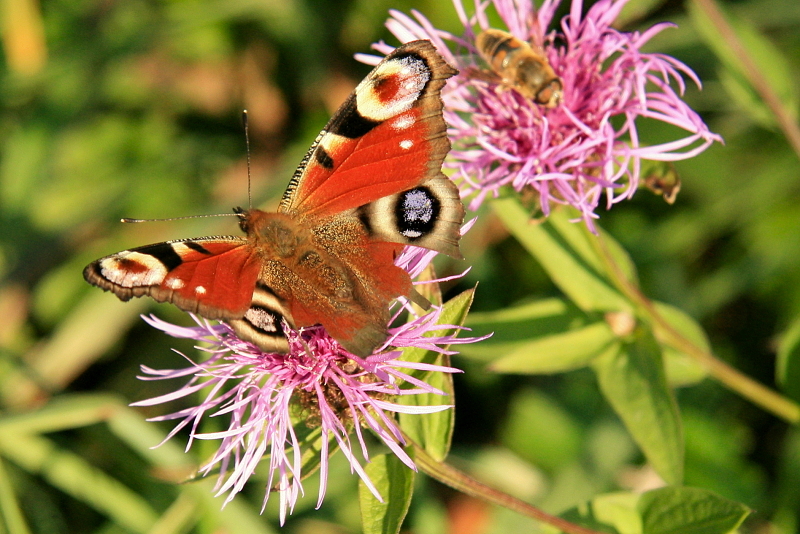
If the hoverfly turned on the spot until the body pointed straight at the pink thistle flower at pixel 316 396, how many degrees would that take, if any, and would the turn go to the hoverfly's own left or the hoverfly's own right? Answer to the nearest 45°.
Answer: approximately 90° to the hoverfly's own right

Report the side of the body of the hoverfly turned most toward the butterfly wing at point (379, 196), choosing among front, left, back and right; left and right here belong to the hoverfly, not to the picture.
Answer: right

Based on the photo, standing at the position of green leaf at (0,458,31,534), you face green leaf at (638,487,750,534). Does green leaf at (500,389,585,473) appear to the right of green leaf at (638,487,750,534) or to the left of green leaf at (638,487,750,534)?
left

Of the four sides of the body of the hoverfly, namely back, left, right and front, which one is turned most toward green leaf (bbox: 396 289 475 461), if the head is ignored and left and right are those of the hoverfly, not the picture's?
right

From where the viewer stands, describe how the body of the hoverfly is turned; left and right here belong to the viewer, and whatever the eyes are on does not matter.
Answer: facing the viewer and to the right of the viewer

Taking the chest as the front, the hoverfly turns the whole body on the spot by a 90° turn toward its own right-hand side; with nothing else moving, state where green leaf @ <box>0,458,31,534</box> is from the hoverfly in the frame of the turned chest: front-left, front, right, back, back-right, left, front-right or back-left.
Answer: front-right
